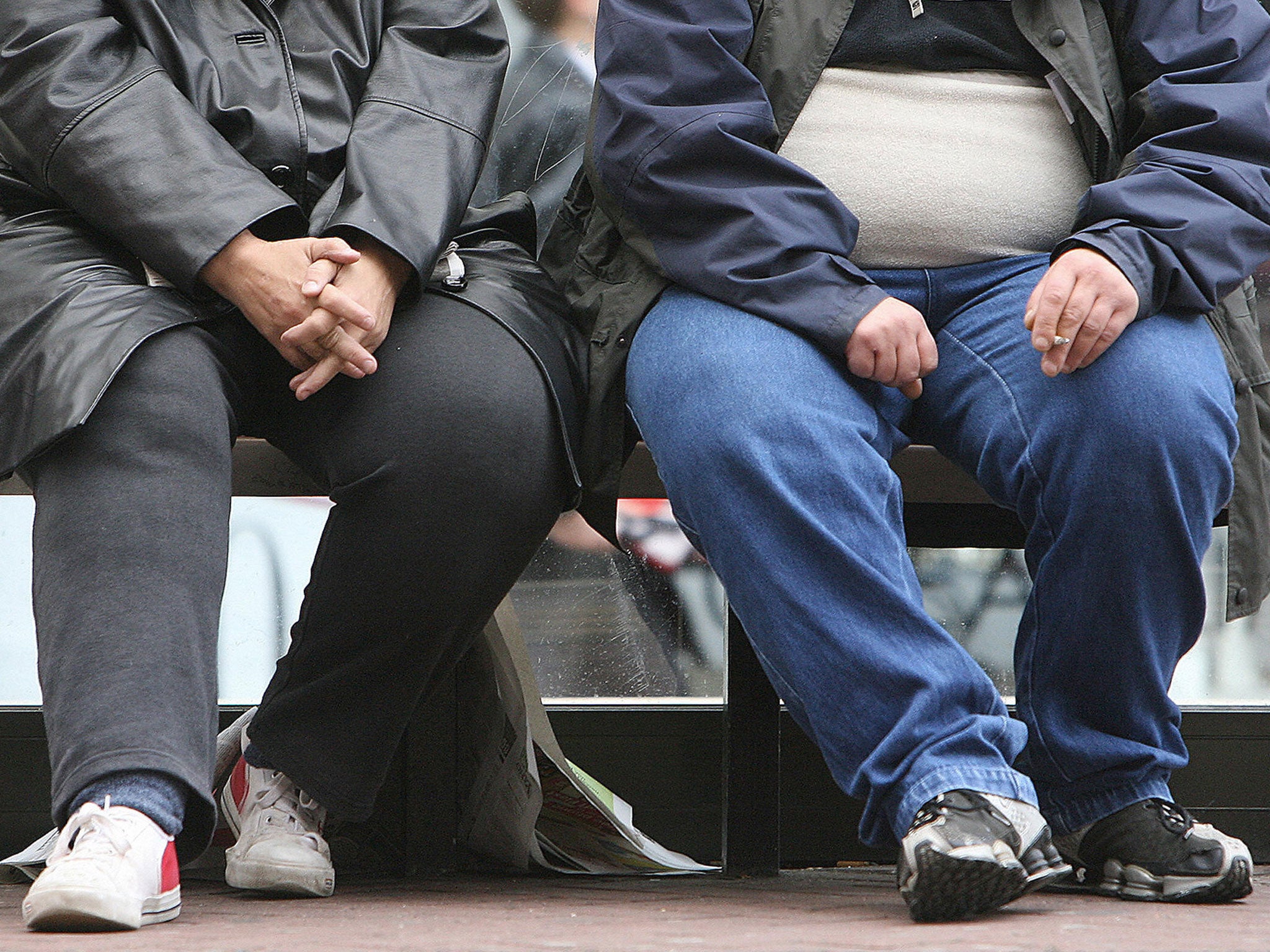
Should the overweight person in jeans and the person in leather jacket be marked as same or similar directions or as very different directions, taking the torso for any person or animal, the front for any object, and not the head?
same or similar directions

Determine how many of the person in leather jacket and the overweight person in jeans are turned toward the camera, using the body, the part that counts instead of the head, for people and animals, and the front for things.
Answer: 2

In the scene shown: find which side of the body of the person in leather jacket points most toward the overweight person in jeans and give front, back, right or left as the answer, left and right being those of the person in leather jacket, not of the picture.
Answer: left

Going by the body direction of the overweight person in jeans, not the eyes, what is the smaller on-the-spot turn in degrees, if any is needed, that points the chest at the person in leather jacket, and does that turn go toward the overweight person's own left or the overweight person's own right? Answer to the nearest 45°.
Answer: approximately 90° to the overweight person's own right

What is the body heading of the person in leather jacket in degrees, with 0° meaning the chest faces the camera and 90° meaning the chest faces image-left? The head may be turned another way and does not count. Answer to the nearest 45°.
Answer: approximately 0°

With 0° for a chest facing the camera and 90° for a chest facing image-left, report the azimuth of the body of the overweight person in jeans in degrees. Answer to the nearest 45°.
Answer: approximately 0°
